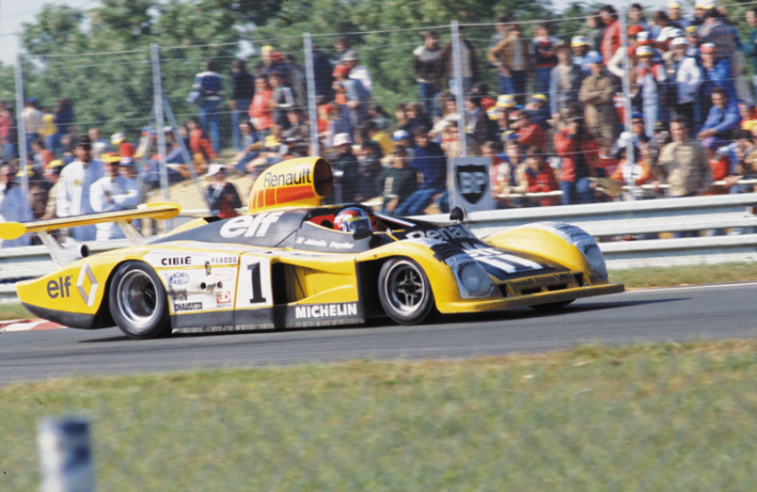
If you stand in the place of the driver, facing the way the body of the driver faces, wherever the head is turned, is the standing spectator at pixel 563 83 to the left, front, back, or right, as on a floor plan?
left

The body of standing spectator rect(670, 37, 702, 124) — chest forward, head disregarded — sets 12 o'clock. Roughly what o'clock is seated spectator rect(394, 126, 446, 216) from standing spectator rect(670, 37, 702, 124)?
seated spectator rect(394, 126, 446, 216) is roughly at 1 o'clock from standing spectator rect(670, 37, 702, 124).

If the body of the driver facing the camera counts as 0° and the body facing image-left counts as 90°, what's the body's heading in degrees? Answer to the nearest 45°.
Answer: approximately 315°

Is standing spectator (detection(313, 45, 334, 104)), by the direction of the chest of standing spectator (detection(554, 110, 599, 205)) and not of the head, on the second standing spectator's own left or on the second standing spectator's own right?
on the second standing spectator's own right

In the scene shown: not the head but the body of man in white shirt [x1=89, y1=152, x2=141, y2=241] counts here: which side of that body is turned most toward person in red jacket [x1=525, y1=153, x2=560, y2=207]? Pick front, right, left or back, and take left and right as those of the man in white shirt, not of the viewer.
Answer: left

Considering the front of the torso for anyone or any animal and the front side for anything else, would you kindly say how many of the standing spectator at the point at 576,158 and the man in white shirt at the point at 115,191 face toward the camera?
2

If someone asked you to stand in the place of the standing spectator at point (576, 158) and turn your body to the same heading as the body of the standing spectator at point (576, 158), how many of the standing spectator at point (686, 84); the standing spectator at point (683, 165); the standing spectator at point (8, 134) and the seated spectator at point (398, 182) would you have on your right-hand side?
2

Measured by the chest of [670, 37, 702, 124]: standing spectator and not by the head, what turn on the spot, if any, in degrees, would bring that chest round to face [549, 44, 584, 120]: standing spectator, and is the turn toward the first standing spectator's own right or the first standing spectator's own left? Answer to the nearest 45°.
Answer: approximately 45° to the first standing spectator's own right

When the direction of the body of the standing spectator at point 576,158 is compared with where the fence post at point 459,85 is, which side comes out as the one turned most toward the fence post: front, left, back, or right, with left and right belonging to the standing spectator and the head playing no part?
right
